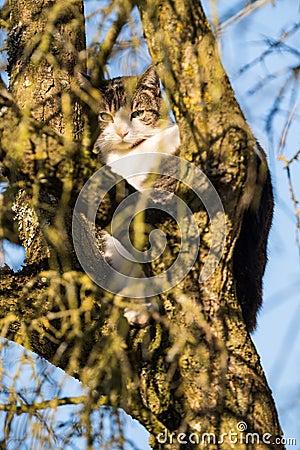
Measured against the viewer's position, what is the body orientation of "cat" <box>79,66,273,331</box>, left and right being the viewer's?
facing the viewer and to the left of the viewer
